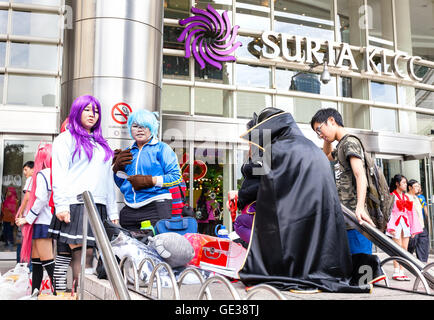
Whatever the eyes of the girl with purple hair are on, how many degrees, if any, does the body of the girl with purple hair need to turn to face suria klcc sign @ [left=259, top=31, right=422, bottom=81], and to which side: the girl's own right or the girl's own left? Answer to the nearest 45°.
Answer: approximately 90° to the girl's own left

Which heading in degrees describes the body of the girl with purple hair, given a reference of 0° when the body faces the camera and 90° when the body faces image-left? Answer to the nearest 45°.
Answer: approximately 315°

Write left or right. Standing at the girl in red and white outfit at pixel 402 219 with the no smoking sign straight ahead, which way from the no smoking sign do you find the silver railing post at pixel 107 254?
left

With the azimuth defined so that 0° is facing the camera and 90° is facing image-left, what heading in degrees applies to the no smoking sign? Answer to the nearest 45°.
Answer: approximately 0°

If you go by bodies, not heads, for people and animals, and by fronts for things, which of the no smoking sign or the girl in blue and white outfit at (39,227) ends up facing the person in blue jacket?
the no smoking sign

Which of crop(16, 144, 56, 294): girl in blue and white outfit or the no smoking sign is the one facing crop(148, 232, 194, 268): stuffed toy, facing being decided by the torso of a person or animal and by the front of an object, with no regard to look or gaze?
the no smoking sign

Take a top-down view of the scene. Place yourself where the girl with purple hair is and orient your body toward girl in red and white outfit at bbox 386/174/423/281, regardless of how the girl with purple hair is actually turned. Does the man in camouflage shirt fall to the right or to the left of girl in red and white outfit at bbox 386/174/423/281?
right

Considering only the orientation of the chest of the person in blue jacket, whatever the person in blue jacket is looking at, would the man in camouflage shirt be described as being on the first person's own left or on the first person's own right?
on the first person's own left

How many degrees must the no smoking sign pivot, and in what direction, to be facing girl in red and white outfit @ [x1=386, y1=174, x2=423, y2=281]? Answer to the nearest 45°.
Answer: approximately 90° to its left

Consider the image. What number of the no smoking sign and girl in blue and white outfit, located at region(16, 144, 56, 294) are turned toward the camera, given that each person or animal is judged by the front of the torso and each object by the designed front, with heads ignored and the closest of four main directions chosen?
1

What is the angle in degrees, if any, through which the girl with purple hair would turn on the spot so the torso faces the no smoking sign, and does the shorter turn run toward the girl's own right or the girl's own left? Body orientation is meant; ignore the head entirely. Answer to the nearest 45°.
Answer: approximately 135° to the girl's own left
